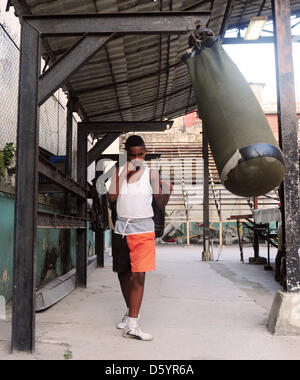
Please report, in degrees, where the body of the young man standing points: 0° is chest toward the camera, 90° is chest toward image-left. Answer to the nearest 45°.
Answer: approximately 0°

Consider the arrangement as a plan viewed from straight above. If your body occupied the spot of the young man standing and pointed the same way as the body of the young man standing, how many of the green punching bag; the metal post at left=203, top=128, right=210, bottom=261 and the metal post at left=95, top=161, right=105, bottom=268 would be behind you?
2

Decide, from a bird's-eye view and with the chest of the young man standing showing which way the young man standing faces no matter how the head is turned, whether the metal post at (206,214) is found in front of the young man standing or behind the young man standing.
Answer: behind

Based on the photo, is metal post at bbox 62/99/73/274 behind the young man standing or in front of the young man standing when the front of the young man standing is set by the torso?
behind

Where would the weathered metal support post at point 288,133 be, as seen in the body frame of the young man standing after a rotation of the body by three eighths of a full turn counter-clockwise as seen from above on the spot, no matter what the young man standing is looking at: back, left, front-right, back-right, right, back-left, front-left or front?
front-right

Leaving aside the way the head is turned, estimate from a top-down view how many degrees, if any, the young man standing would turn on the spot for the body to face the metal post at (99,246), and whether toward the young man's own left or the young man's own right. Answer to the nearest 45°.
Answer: approximately 180°
